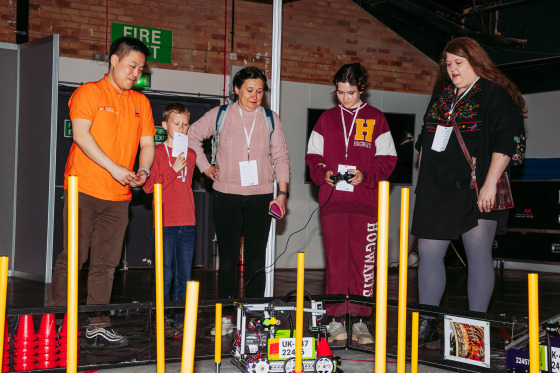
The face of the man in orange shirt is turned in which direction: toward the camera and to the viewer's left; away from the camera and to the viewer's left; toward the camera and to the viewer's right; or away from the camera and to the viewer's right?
toward the camera and to the viewer's right

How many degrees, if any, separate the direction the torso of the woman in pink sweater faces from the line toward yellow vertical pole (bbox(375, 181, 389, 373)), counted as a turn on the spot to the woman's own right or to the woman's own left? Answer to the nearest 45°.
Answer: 0° — they already face it

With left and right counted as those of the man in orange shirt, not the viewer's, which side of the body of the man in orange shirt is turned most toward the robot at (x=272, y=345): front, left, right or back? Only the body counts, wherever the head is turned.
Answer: front

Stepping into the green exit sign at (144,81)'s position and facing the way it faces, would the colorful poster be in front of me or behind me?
in front

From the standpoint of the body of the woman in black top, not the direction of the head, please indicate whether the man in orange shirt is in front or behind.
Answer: in front

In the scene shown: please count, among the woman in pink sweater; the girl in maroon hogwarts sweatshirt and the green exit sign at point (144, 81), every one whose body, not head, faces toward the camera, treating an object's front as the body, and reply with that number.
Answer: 3

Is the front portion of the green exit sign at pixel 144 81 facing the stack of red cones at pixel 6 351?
yes

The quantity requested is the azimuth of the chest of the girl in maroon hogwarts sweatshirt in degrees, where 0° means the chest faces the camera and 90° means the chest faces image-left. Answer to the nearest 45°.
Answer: approximately 0°

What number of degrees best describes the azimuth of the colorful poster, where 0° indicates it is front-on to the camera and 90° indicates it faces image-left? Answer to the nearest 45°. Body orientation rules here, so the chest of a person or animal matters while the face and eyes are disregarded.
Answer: approximately 45°

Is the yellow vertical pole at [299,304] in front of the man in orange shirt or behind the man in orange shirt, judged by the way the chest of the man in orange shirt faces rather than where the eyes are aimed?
in front

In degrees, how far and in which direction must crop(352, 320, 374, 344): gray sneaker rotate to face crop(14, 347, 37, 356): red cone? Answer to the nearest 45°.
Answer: approximately 90° to its right

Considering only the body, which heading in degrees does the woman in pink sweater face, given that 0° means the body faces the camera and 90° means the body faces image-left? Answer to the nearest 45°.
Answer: approximately 0°
